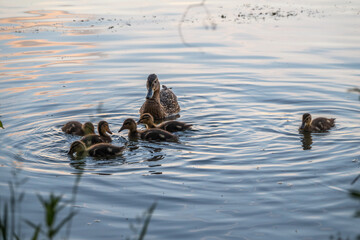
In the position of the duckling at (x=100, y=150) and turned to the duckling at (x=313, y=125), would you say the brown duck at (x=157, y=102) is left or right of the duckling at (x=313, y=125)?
left

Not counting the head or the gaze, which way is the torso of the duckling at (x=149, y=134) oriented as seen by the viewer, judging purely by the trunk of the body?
to the viewer's left

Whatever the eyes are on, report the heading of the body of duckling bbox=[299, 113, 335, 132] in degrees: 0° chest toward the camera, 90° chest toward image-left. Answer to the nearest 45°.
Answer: approximately 45°

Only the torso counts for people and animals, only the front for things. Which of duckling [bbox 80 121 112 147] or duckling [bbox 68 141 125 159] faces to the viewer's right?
duckling [bbox 80 121 112 147]

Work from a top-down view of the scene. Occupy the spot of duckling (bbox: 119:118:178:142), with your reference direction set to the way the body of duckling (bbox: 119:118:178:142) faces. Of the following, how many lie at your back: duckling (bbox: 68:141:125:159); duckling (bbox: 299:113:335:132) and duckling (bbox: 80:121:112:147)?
1

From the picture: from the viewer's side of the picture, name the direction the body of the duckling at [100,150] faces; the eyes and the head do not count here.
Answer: to the viewer's left

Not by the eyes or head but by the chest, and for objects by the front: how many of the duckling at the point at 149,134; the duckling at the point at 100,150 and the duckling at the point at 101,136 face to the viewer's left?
2

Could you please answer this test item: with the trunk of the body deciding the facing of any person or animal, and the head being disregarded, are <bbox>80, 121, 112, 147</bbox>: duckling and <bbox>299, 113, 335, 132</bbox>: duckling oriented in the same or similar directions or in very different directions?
very different directions

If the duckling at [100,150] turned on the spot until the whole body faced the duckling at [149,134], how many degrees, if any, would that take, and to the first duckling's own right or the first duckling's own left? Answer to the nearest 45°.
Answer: approximately 135° to the first duckling's own right

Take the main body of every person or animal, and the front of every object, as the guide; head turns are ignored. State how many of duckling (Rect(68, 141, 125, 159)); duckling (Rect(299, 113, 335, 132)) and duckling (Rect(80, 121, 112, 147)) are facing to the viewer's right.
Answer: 1

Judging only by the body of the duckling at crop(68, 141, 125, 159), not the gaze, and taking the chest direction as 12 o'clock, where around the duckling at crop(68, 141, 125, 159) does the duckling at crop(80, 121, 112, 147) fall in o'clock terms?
the duckling at crop(80, 121, 112, 147) is roughly at 3 o'clock from the duckling at crop(68, 141, 125, 159).

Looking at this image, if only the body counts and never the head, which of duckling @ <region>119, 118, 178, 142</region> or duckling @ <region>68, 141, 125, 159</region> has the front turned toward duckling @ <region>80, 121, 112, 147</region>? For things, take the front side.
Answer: duckling @ <region>119, 118, 178, 142</region>
